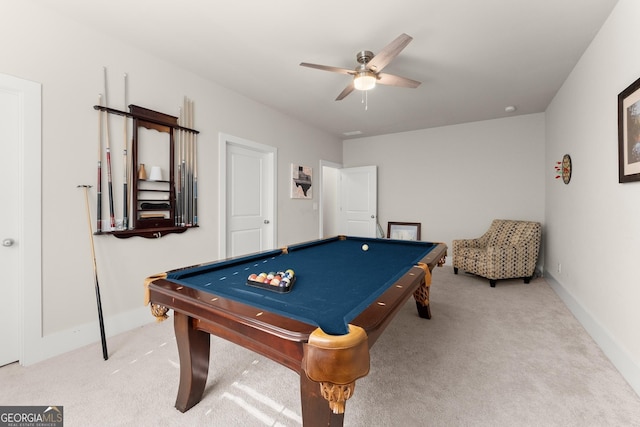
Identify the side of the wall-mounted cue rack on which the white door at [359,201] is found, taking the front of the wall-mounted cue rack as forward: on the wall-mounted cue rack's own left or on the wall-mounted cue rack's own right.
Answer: on the wall-mounted cue rack's own left

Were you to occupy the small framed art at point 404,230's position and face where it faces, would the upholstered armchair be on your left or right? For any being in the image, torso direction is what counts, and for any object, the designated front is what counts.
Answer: on your left

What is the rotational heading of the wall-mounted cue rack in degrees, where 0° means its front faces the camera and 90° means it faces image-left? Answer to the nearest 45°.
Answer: approximately 315°

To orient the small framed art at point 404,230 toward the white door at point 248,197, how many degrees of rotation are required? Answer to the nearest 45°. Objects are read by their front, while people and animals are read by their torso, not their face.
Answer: approximately 45° to its right

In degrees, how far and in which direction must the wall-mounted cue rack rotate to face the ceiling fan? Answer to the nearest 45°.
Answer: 0° — it already faces it

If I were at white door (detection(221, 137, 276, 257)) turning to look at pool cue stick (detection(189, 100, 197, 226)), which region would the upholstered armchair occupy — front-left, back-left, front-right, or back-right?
back-left

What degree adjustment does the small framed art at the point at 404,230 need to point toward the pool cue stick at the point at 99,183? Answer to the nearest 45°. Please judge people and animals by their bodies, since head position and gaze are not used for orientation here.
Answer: approximately 45° to its right

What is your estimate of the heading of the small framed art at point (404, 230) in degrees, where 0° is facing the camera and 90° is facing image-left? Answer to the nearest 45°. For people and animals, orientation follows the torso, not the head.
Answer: approximately 0°

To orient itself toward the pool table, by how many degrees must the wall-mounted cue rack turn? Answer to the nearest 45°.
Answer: approximately 45° to its right

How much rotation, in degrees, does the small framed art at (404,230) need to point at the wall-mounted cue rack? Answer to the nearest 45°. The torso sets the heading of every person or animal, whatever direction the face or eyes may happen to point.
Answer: approximately 45° to its right

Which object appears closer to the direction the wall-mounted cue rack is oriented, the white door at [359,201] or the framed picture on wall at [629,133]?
the framed picture on wall

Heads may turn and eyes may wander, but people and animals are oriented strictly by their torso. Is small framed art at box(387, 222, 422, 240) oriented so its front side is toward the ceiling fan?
yes

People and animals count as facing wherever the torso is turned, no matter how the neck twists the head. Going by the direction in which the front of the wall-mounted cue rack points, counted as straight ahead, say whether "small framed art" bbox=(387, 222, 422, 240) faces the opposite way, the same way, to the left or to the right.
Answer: to the right
